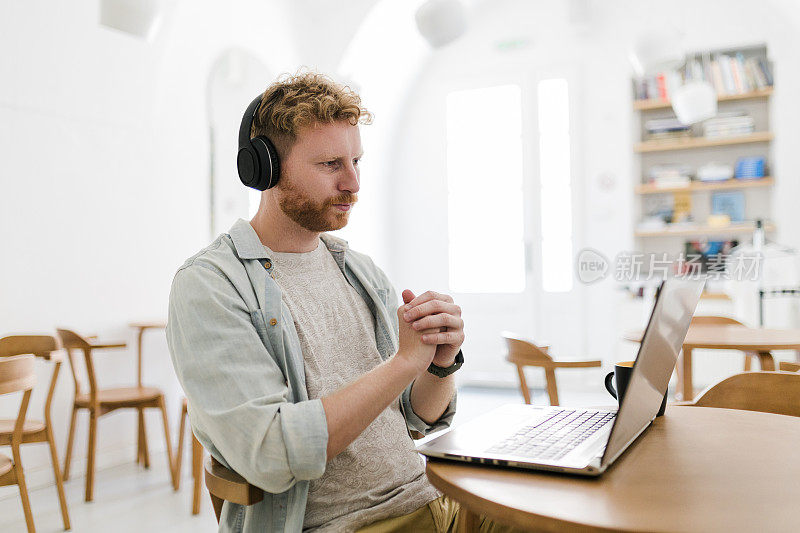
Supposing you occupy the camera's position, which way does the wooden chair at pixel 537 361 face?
facing to the right of the viewer

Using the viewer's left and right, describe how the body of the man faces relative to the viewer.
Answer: facing the viewer and to the right of the viewer

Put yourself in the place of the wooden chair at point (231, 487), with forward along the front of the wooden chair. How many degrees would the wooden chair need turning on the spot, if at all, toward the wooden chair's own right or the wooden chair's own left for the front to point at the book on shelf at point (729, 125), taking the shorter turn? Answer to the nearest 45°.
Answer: approximately 90° to the wooden chair's own left

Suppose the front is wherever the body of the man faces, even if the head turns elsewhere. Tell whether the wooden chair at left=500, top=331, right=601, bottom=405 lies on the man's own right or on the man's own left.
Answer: on the man's own left

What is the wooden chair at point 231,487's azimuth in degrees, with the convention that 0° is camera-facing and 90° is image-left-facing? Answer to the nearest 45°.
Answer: approximately 315°

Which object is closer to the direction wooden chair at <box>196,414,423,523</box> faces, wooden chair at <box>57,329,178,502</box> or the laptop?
the laptop

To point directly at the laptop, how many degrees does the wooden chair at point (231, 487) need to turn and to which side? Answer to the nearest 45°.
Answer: approximately 45° to its left

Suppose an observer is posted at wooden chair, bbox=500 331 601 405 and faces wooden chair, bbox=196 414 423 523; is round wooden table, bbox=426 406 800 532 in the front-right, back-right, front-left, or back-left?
front-left

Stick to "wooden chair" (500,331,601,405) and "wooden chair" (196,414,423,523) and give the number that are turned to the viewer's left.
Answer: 0

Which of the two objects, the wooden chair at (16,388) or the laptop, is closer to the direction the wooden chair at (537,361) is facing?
the laptop

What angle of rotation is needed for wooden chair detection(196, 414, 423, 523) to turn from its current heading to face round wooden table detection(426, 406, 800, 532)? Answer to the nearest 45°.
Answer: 0° — it already faces it
